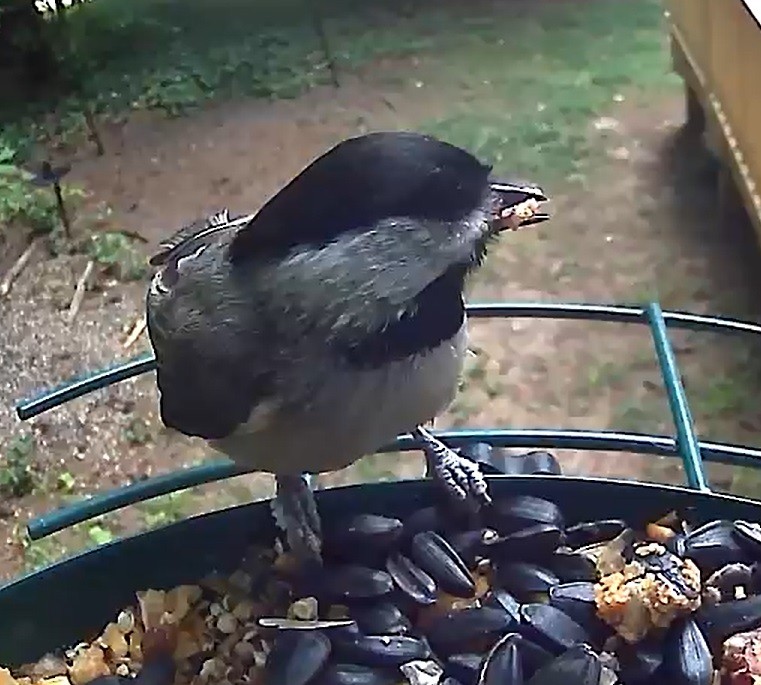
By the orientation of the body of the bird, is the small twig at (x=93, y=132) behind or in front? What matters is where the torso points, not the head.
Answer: behind

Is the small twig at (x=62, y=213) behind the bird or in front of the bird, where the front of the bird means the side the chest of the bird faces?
behind

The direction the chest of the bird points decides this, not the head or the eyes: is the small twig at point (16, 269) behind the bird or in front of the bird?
behind

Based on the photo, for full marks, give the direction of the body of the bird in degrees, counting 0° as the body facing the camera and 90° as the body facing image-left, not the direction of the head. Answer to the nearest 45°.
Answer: approximately 315°

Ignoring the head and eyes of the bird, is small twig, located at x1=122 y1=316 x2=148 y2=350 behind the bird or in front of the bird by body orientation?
behind

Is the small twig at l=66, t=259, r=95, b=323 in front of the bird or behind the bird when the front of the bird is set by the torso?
behind

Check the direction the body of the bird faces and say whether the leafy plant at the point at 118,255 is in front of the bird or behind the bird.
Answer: behind
